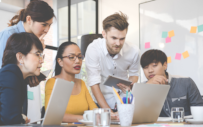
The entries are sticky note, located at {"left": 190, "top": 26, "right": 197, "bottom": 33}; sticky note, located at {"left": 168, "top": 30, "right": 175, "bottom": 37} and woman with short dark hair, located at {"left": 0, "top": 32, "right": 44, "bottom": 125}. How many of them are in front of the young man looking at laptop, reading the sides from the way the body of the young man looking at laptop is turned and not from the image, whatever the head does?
1

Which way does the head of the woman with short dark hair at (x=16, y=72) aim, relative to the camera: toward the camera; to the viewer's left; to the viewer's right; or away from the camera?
to the viewer's right

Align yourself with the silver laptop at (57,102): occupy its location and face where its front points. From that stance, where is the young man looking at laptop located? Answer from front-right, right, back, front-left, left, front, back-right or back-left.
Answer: right

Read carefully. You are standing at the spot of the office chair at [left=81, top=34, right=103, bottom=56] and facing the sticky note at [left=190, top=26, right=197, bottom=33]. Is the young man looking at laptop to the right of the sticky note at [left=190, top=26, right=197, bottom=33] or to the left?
right

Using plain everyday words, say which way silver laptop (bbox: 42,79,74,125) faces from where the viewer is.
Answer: facing away from the viewer and to the left of the viewer

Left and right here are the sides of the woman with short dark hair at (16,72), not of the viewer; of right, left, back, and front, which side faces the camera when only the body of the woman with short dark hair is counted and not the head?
right

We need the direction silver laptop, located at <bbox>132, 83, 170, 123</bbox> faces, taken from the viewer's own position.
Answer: facing away from the viewer and to the left of the viewer

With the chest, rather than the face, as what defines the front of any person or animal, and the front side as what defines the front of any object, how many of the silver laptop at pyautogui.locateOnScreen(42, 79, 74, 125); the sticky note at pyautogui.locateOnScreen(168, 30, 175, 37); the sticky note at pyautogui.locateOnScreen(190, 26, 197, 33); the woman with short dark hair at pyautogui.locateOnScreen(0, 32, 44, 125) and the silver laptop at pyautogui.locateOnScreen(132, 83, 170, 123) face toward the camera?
2

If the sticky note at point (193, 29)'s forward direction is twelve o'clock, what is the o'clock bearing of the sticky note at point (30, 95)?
the sticky note at point (30, 95) is roughly at 1 o'clock from the sticky note at point (193, 29).

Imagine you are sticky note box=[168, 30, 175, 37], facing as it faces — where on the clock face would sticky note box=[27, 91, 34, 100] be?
sticky note box=[27, 91, 34, 100] is roughly at 1 o'clock from sticky note box=[168, 30, 175, 37].

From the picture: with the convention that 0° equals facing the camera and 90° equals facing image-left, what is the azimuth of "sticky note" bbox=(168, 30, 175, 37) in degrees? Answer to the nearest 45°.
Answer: approximately 0°

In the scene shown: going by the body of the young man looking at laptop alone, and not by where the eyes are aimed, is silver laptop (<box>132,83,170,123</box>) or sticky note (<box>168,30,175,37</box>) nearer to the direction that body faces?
the silver laptop
